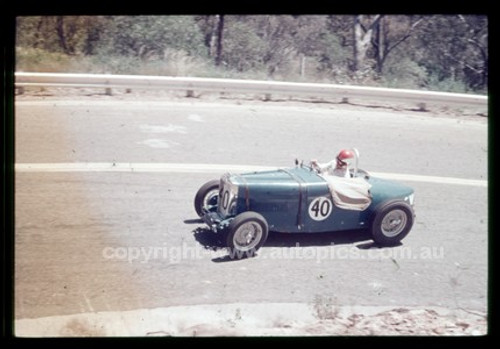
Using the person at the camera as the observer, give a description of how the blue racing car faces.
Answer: facing the viewer and to the left of the viewer

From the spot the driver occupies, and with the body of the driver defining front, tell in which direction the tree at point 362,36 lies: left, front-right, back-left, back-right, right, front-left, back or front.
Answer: right

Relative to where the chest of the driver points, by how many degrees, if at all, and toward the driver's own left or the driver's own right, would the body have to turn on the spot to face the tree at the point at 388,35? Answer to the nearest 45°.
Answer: approximately 90° to the driver's own right

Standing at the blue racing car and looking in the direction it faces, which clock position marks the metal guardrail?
The metal guardrail is roughly at 4 o'clock from the blue racing car.

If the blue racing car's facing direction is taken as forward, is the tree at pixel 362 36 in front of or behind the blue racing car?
behind

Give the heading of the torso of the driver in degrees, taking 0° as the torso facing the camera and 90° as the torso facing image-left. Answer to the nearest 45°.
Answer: approximately 90°
